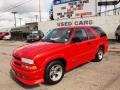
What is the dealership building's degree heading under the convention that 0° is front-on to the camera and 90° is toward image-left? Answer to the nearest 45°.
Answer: approximately 0°

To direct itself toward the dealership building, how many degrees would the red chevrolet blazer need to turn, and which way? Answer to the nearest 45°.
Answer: approximately 135° to its right

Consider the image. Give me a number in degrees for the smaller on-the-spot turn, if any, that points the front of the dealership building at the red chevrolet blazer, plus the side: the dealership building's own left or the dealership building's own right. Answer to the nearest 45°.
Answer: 0° — it already faces it

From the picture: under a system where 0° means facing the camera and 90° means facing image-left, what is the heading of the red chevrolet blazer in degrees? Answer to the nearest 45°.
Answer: approximately 45°

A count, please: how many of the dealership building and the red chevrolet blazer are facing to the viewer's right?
0
